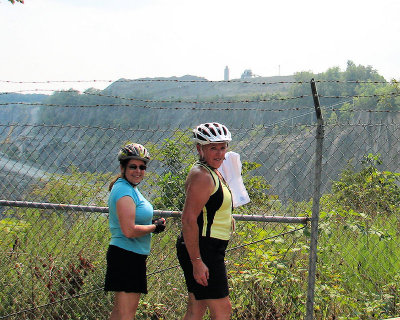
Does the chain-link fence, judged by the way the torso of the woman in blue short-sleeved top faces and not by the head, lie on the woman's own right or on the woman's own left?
on the woman's own left

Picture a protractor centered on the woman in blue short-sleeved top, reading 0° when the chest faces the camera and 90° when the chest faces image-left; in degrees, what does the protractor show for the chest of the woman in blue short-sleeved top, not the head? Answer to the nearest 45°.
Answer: approximately 270°
